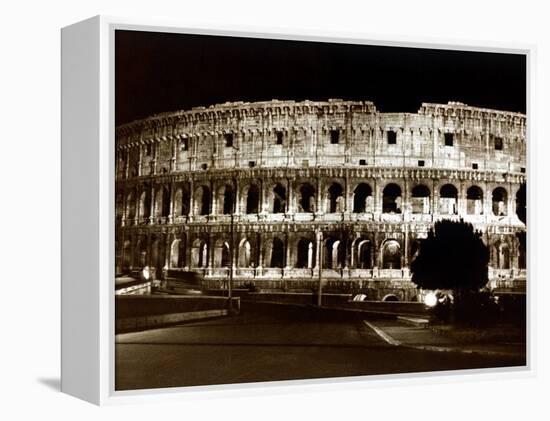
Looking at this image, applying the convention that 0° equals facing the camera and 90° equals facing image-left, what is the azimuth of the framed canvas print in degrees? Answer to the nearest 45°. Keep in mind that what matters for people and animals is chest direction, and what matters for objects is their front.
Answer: approximately 315°
